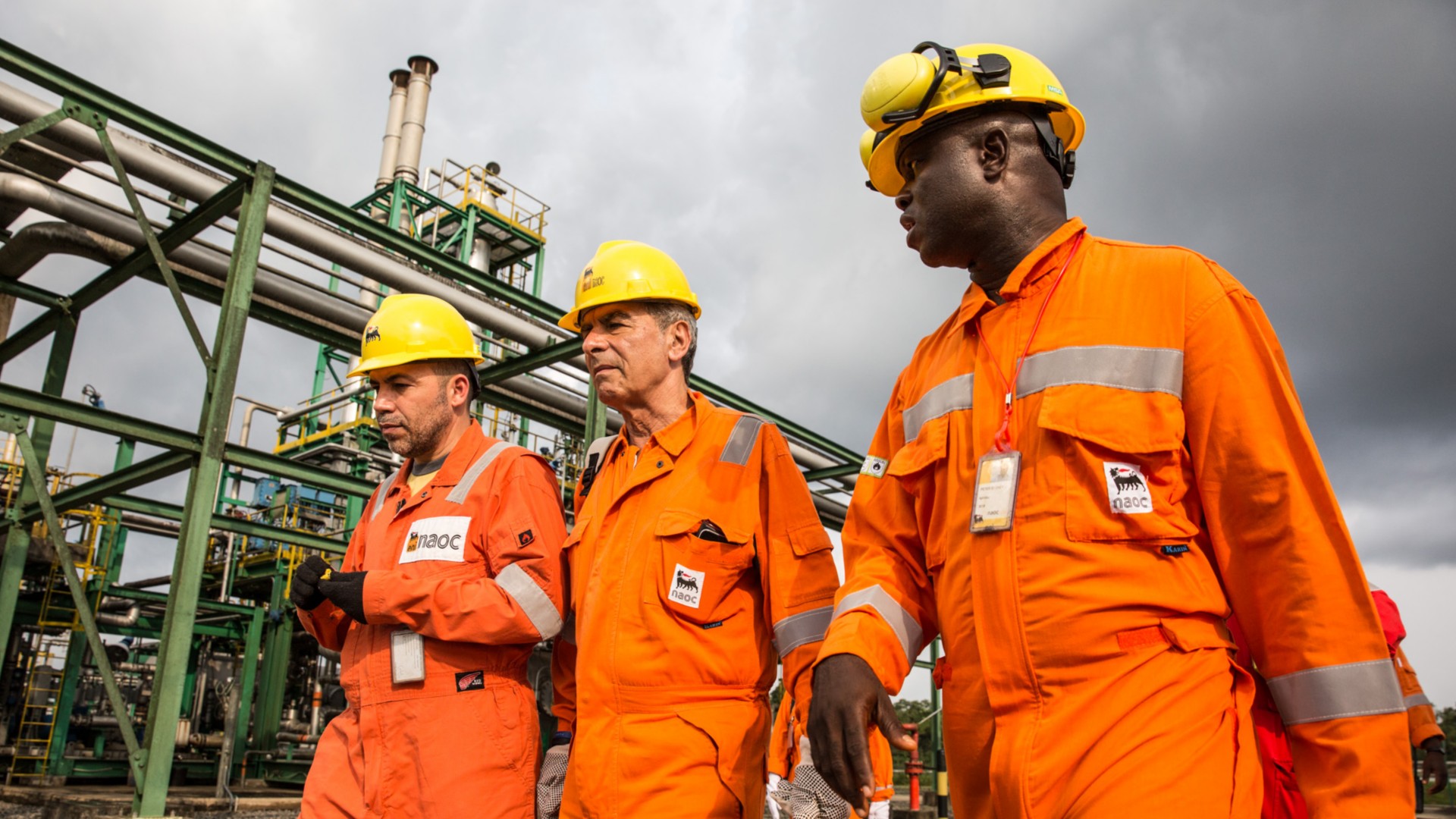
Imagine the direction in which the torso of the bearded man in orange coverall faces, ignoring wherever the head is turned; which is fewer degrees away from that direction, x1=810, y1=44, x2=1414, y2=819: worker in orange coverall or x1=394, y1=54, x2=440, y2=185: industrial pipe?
the worker in orange coverall

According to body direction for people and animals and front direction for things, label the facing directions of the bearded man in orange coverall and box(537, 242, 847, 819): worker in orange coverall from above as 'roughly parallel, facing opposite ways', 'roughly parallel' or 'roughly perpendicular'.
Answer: roughly parallel

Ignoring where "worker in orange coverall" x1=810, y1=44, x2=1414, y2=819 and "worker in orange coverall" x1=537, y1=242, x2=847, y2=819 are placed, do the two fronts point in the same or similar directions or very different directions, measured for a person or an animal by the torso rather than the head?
same or similar directions

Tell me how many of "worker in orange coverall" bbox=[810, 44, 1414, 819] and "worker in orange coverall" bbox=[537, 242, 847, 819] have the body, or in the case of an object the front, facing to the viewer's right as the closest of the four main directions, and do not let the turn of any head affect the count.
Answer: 0

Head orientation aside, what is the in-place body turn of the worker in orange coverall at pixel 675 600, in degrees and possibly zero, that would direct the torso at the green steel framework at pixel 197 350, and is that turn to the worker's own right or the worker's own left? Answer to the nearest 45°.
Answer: approximately 90° to the worker's own right

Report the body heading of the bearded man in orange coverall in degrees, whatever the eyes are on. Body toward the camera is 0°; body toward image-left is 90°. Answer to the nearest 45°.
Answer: approximately 45°

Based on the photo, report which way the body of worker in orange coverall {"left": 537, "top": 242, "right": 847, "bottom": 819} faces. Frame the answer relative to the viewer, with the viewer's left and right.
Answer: facing the viewer and to the left of the viewer

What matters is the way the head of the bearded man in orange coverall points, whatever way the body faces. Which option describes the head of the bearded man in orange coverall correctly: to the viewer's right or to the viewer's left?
to the viewer's left

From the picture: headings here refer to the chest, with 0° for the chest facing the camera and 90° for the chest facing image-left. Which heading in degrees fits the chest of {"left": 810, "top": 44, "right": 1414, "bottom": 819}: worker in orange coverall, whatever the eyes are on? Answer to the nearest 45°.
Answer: approximately 45°

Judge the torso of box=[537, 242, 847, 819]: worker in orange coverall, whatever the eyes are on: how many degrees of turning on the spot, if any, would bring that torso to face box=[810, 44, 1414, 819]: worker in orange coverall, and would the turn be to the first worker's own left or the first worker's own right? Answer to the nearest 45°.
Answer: approximately 90° to the first worker's own left

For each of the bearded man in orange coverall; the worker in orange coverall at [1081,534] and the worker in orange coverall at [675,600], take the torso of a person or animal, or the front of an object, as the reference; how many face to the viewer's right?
0

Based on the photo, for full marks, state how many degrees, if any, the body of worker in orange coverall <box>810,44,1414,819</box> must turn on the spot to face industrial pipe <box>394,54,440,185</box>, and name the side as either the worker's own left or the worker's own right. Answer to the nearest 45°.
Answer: approximately 90° to the worker's own right

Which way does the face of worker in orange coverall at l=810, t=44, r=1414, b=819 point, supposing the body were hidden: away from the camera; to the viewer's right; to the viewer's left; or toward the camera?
to the viewer's left

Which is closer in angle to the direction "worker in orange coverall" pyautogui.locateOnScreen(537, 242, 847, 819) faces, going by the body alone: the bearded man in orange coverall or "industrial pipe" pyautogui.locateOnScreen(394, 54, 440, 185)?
the bearded man in orange coverall
